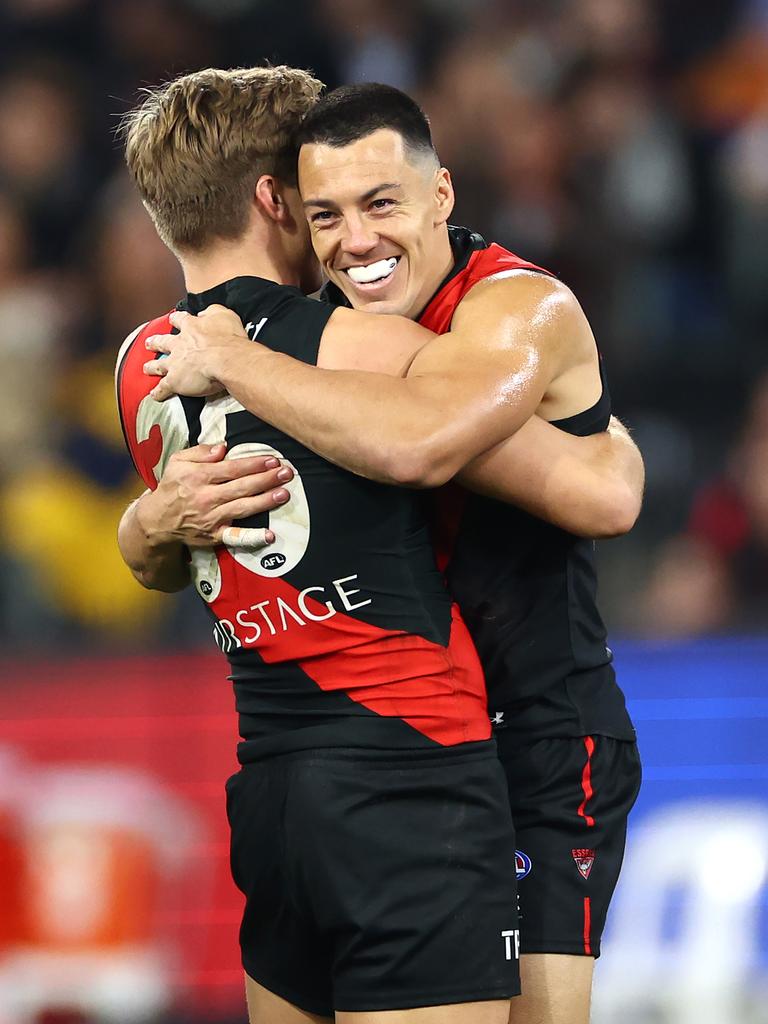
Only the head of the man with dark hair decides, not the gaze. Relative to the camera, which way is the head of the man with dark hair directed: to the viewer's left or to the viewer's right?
to the viewer's left

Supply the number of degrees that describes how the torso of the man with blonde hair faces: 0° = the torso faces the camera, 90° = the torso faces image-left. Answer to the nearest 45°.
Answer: approximately 225°

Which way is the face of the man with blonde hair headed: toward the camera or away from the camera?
away from the camera
